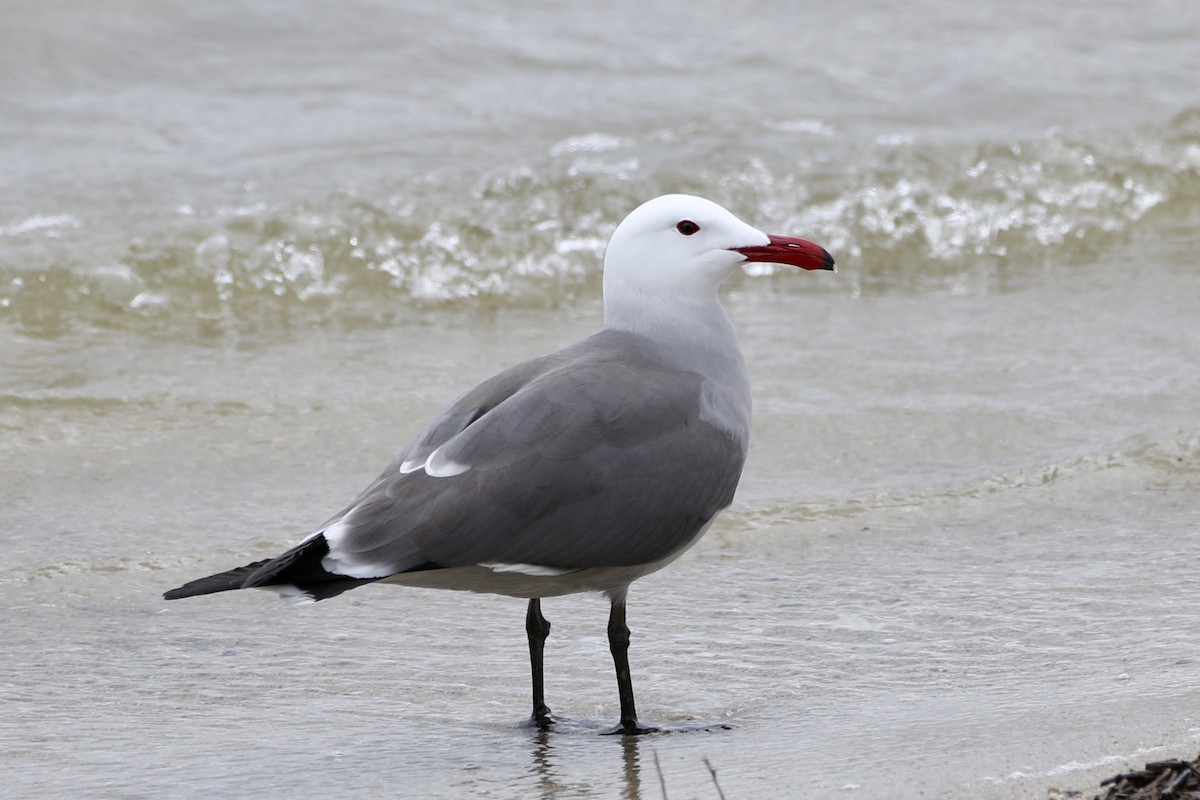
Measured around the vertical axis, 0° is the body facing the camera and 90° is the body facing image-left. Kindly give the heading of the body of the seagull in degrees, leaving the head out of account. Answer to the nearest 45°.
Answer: approximately 270°

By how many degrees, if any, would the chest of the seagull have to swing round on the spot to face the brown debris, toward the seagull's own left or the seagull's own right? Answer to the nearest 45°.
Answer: approximately 45° to the seagull's own right
